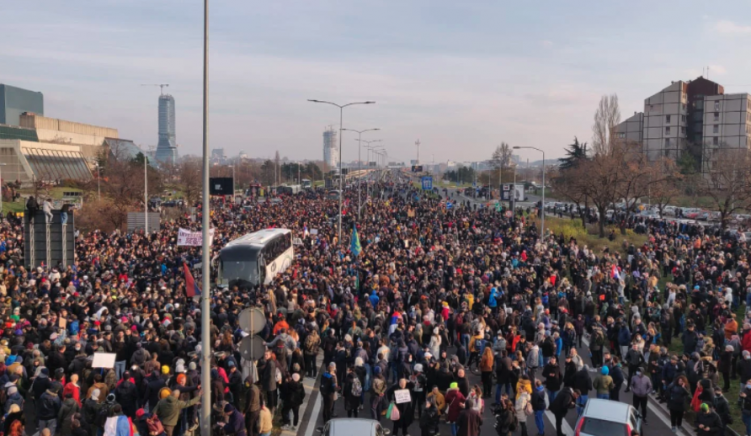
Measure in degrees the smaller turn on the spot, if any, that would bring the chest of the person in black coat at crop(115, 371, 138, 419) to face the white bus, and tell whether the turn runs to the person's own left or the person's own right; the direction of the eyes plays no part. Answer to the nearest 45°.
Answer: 0° — they already face it

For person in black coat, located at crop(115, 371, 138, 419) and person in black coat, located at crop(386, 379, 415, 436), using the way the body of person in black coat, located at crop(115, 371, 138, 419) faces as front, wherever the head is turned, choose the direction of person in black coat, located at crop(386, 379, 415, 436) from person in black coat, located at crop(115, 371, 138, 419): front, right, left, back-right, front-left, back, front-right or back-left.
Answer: right

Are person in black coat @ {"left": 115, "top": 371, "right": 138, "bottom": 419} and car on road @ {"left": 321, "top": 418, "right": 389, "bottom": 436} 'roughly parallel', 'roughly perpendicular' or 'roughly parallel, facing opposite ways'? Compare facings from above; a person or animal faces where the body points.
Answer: roughly parallel

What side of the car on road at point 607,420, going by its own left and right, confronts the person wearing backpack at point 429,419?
left

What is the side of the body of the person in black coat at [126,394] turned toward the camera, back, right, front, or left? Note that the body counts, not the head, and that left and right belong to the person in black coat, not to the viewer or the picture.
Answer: back

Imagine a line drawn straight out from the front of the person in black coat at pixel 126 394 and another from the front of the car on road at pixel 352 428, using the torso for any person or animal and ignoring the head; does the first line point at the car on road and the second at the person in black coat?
no

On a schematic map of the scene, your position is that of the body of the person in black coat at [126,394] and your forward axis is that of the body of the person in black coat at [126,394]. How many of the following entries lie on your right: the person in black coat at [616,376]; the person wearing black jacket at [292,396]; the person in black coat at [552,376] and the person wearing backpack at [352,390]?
4

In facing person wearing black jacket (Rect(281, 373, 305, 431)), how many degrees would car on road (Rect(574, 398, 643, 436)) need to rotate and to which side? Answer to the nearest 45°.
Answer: approximately 90° to its left

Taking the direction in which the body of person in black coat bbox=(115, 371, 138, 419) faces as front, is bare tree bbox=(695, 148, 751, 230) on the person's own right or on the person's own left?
on the person's own right

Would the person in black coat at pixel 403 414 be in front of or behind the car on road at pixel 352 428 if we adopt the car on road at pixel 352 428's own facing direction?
in front

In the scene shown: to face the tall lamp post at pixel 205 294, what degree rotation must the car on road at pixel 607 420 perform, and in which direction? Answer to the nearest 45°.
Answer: approximately 90° to its left

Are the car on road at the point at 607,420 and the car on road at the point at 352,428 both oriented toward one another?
no

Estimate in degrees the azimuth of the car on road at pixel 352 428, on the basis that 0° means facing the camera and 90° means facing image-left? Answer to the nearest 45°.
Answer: approximately 180°

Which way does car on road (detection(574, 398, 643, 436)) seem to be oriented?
away from the camera

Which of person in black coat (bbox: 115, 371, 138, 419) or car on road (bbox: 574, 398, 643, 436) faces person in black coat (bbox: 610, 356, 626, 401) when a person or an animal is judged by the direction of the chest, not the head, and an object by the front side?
the car on road

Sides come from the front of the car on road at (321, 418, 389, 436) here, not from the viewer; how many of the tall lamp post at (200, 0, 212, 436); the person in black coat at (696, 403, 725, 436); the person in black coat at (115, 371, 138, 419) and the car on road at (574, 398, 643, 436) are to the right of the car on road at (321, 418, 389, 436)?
2

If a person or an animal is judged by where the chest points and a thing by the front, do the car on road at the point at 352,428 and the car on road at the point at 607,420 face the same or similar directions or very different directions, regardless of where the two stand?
same or similar directions

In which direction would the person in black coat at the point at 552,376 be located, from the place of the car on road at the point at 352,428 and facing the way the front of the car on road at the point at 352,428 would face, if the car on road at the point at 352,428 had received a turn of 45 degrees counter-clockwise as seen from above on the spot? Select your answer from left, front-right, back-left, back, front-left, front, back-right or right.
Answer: right

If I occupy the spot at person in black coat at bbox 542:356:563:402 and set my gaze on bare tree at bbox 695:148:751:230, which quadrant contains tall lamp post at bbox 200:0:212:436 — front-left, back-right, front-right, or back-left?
back-left
